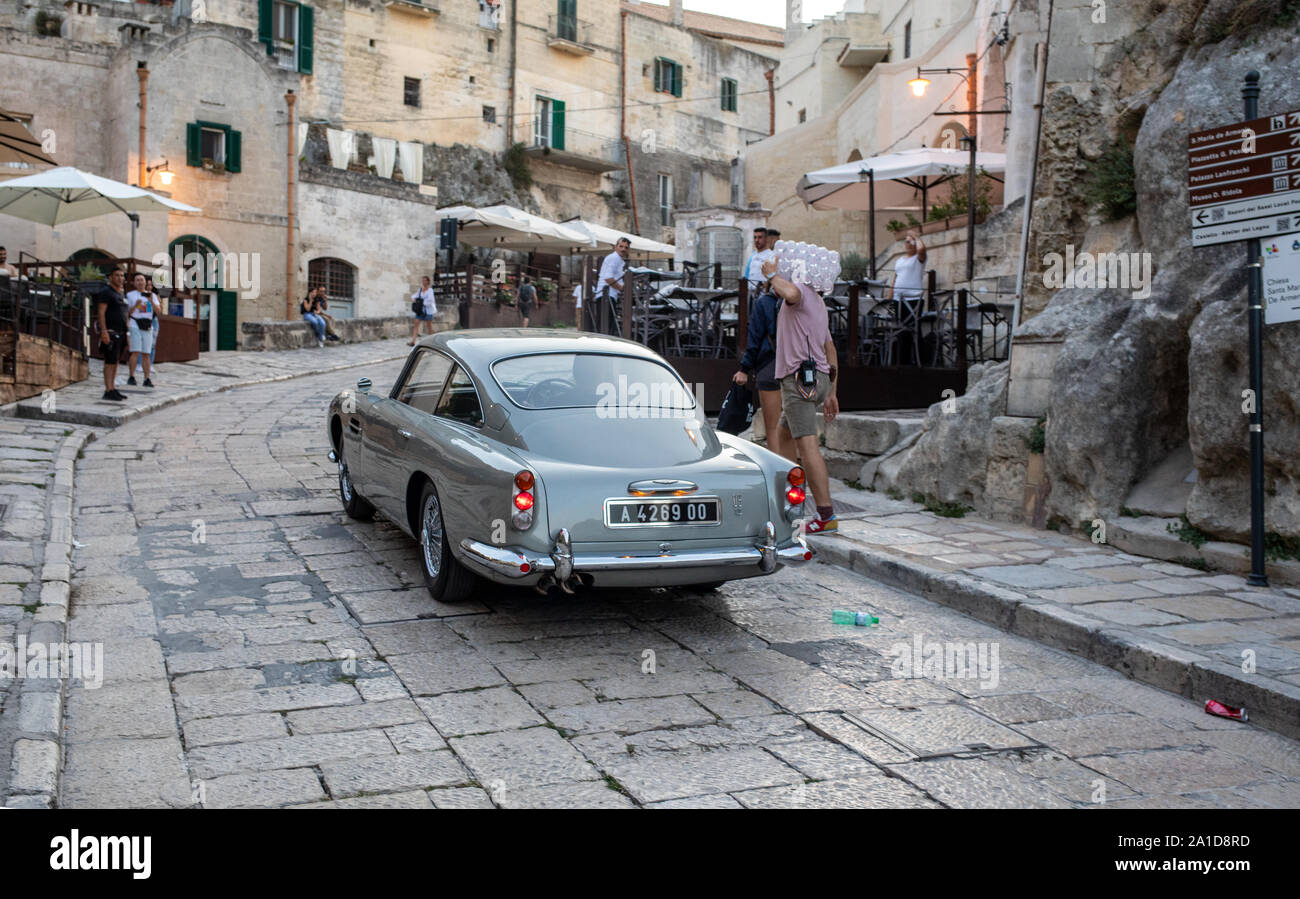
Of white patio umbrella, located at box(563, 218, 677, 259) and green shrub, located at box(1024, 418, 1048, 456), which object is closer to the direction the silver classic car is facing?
the white patio umbrella

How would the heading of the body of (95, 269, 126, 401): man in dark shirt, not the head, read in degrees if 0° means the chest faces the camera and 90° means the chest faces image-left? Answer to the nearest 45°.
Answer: approximately 315°

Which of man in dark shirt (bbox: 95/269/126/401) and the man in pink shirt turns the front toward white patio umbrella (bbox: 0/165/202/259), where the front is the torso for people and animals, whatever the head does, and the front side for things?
the man in pink shirt

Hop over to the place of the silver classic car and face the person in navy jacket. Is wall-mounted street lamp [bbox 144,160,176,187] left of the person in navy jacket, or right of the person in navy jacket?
left

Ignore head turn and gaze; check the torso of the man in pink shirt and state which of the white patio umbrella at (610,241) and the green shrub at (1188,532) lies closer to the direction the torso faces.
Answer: the white patio umbrella

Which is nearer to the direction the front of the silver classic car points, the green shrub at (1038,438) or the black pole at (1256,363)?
the green shrub

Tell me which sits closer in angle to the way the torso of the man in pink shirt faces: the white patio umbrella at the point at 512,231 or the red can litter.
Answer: the white patio umbrella

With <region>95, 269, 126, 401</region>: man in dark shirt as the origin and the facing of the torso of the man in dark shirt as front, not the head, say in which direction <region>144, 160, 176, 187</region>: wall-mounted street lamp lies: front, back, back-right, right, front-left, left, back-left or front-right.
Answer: back-left

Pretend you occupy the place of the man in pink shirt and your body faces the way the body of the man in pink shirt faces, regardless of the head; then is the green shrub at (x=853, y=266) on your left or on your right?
on your right

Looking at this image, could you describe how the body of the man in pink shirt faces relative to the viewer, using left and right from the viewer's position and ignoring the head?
facing away from the viewer and to the left of the viewer
